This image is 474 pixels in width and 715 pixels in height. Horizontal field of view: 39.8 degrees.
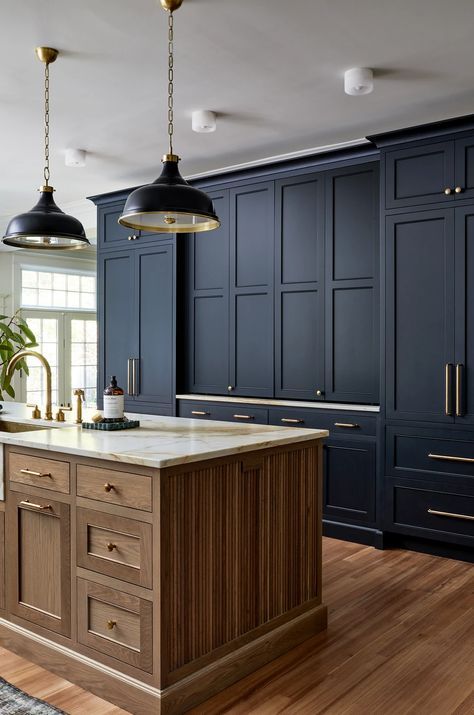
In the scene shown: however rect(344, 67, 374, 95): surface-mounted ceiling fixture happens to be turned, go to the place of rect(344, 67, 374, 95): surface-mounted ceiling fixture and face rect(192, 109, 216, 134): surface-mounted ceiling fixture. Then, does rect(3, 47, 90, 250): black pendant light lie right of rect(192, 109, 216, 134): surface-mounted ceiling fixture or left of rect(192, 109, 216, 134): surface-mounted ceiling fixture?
left

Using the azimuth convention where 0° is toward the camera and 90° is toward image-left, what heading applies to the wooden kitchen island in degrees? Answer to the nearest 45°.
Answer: approximately 45°

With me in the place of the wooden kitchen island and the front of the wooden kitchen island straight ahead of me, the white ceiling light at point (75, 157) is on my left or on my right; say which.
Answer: on my right

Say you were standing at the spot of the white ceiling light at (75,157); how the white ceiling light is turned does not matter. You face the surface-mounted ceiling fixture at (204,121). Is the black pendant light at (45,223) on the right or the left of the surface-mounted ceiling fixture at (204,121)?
right

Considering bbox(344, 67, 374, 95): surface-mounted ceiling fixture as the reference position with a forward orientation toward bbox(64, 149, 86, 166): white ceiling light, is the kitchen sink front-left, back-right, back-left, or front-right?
front-left

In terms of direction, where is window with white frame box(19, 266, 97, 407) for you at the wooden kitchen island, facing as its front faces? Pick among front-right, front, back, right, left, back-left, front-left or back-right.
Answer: back-right
